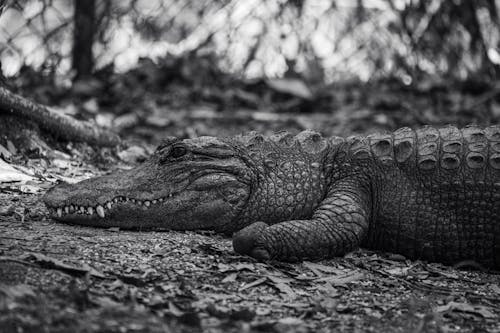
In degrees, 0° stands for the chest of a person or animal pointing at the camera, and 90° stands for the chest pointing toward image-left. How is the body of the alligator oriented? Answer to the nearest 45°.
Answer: approximately 90°

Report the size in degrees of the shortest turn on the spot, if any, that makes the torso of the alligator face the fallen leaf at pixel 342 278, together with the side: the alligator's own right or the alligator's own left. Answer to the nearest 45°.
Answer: approximately 90° to the alligator's own left

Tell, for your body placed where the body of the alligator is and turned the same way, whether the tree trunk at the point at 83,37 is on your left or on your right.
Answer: on your right

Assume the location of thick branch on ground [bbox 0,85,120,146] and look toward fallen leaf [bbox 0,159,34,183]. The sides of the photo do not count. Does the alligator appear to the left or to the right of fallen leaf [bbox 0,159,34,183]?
left

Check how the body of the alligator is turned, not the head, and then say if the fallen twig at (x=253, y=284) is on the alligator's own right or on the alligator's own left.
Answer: on the alligator's own left

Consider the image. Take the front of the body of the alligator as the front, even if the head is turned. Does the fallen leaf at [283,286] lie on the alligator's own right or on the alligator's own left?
on the alligator's own left

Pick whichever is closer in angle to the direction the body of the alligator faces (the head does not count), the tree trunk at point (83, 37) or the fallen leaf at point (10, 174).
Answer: the fallen leaf

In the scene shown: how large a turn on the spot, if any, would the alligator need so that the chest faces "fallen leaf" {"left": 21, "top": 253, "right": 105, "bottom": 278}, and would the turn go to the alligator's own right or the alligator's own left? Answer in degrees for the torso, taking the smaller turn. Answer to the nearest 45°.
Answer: approximately 45° to the alligator's own left

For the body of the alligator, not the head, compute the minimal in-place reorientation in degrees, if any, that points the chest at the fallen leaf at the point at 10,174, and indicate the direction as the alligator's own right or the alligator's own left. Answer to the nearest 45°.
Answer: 0° — it already faces it

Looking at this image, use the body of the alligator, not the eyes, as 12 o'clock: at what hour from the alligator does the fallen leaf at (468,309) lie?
The fallen leaf is roughly at 8 o'clock from the alligator.

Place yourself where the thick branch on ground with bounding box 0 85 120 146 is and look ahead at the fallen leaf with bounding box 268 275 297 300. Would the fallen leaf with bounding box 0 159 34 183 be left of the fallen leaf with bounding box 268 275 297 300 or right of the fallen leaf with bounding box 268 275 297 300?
right
